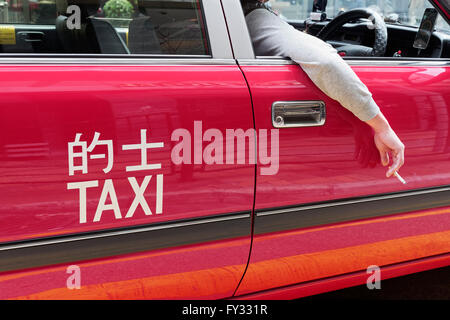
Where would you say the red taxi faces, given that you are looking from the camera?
facing away from the viewer and to the right of the viewer
